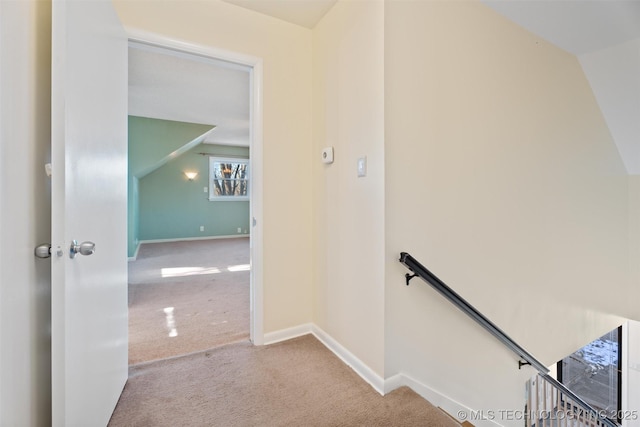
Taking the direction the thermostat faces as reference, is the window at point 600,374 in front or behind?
behind

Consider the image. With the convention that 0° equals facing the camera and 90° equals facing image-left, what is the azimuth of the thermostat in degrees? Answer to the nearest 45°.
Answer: approximately 45°

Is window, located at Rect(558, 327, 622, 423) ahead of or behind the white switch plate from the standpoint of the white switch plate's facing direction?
behind

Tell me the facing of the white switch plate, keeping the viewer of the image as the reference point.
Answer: facing the viewer and to the left of the viewer

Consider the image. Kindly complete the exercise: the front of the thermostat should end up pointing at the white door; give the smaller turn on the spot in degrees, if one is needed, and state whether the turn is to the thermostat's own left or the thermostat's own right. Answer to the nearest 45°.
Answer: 0° — it already faces it
